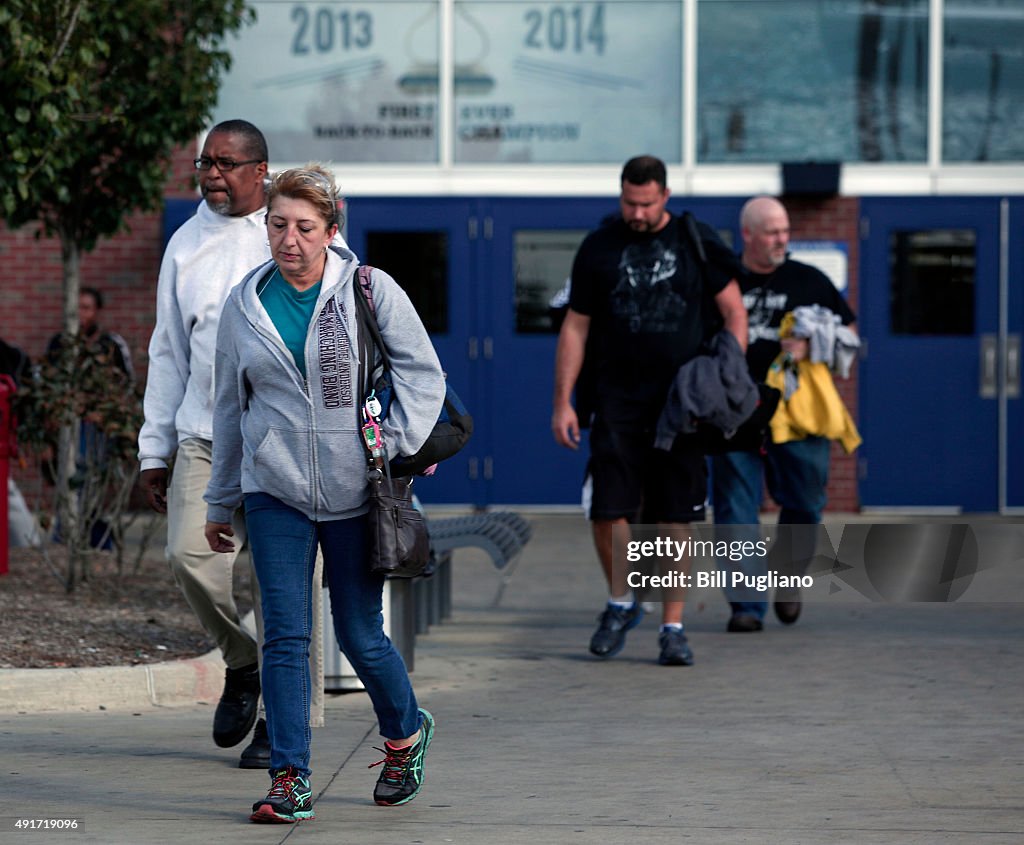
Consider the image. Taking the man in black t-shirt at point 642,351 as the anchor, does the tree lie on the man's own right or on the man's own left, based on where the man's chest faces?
on the man's own right

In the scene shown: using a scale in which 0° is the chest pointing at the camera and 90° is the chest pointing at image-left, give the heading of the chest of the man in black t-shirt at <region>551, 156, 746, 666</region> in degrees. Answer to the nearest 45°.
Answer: approximately 0°

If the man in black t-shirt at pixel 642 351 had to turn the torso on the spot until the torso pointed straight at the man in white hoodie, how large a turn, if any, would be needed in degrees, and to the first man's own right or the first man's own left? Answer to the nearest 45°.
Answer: approximately 45° to the first man's own right

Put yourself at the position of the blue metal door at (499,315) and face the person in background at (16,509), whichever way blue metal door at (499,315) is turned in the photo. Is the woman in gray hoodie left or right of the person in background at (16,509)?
left

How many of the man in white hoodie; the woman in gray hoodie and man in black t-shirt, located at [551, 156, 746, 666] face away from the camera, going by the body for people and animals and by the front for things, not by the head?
0

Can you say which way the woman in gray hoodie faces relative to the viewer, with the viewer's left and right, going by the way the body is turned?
facing the viewer and to the left of the viewer

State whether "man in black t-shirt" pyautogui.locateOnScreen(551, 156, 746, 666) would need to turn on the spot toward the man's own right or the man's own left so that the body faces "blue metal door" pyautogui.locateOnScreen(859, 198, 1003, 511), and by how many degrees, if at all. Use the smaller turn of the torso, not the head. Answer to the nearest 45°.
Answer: approximately 180°

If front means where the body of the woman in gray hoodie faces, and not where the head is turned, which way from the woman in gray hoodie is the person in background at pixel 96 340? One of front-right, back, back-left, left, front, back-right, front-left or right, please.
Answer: back-right

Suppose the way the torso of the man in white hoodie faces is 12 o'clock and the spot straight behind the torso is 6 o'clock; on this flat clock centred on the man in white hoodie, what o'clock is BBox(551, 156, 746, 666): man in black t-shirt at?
The man in black t-shirt is roughly at 6 o'clock from the man in white hoodie.

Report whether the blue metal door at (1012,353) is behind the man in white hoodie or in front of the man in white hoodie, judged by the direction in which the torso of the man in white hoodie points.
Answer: behind

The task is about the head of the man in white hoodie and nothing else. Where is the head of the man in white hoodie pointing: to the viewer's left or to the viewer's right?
to the viewer's left

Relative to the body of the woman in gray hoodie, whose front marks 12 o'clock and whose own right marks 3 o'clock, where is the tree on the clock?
The tree is roughly at 4 o'clock from the woman in gray hoodie.
